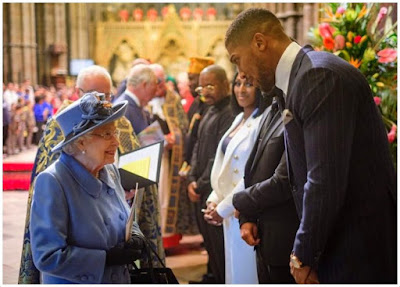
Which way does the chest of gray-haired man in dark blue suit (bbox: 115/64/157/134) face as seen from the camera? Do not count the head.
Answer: to the viewer's right

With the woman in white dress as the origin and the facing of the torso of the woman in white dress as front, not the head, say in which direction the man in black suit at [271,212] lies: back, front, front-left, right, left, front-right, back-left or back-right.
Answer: front-left

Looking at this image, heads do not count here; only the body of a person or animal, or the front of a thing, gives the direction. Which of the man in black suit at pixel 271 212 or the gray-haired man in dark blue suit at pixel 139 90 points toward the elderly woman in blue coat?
the man in black suit

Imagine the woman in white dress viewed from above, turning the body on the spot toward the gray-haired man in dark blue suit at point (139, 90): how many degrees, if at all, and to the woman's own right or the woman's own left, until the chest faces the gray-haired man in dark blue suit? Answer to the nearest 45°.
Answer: approximately 90° to the woman's own right

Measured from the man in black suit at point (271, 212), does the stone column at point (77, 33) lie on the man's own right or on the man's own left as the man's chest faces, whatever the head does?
on the man's own right

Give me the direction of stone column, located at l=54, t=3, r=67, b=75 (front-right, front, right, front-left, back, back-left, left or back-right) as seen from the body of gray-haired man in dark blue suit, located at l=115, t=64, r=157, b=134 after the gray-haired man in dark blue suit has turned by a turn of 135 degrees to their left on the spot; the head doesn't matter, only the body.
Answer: front-right

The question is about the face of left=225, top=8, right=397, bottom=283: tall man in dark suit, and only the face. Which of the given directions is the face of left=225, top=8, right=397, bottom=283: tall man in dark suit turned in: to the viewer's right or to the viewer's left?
to the viewer's left

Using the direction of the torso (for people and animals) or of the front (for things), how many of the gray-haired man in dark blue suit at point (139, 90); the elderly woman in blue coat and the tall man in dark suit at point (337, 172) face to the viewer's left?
1

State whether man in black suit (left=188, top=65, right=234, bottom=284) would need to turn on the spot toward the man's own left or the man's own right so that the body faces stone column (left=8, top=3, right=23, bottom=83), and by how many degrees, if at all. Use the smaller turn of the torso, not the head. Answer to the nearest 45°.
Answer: approximately 135° to the man's own right

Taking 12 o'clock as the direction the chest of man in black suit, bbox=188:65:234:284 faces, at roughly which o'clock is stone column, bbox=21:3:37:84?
The stone column is roughly at 4 o'clock from the man in black suit.

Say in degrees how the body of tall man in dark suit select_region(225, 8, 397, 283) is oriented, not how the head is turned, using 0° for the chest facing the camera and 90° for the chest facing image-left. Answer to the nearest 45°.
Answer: approximately 90°

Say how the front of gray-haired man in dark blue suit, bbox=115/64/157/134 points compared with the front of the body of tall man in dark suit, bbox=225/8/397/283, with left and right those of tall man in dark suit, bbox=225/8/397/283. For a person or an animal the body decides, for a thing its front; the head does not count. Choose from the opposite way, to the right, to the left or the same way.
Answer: the opposite way

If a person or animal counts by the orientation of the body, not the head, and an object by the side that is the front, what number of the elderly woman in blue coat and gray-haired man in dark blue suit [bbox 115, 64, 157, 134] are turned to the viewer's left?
0
